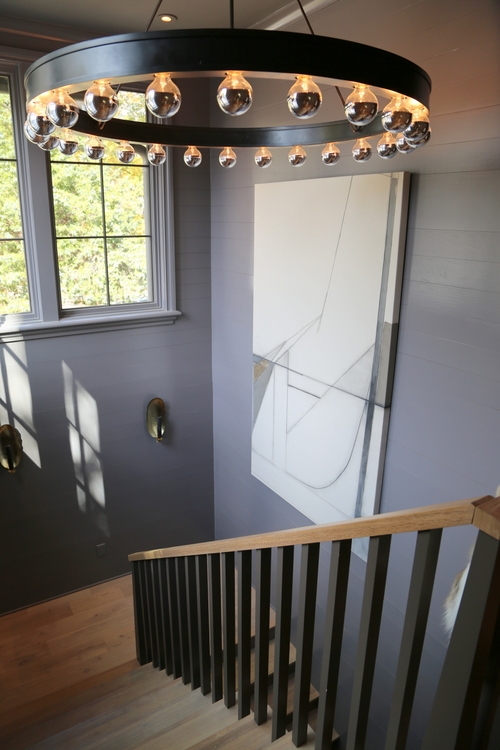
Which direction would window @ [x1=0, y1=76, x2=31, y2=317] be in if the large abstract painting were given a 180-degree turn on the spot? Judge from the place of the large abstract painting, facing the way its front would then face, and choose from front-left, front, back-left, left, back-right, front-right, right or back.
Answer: back-left

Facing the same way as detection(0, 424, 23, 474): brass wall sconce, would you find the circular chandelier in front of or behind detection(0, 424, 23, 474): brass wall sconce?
in front

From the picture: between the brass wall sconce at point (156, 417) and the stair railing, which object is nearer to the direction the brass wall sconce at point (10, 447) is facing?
the stair railing

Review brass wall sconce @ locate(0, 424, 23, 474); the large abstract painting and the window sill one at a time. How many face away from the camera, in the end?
0

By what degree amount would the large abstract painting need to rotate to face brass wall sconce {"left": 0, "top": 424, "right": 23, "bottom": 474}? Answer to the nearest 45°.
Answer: approximately 45° to its right

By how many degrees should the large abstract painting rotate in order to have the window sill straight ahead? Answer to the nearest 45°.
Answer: approximately 45° to its right

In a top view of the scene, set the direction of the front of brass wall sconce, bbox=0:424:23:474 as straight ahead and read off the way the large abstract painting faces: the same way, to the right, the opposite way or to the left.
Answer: to the right

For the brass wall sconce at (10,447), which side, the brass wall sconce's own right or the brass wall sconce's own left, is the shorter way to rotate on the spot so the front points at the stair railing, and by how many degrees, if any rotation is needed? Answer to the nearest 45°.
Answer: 0° — it already faces it

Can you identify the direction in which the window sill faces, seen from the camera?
facing the viewer and to the right of the viewer

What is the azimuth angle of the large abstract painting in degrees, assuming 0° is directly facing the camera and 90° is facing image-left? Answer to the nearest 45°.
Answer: approximately 45°

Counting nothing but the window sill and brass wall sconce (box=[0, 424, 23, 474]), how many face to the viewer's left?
0

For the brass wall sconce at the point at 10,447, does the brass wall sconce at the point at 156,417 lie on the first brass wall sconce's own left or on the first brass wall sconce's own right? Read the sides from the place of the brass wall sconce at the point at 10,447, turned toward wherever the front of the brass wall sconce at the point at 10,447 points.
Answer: on the first brass wall sconce's own left
